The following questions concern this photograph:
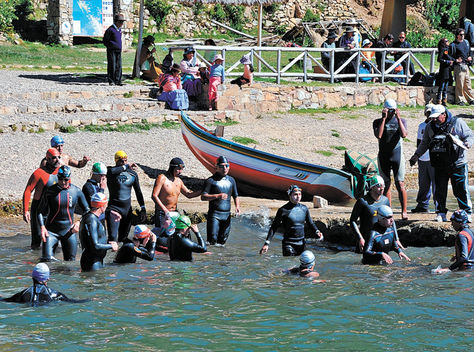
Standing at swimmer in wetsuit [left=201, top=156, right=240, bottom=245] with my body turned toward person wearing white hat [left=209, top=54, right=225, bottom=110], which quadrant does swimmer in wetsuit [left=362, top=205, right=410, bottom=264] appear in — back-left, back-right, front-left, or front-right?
back-right

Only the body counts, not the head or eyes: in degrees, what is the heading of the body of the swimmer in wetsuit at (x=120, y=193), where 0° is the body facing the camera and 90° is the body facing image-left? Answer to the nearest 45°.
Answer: approximately 0°

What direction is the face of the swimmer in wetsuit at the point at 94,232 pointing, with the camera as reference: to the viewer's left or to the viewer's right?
to the viewer's right

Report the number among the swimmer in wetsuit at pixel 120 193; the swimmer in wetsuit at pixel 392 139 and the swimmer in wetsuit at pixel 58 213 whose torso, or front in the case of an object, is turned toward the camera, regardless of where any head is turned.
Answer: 3

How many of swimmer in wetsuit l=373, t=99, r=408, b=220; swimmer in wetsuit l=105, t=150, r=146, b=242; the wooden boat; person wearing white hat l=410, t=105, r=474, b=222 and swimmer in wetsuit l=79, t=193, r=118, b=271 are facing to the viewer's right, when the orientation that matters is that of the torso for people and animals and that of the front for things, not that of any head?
1

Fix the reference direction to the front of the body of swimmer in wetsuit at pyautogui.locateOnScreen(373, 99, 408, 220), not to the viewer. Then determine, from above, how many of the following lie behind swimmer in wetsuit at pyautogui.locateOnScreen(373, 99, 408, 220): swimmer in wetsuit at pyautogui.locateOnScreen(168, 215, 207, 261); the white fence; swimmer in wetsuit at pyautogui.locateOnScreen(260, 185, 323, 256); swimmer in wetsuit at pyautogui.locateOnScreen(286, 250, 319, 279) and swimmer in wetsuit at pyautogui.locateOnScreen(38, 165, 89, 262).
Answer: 1

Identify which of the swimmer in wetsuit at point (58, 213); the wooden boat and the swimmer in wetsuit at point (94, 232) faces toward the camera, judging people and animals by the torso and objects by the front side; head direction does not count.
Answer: the swimmer in wetsuit at point (58, 213)

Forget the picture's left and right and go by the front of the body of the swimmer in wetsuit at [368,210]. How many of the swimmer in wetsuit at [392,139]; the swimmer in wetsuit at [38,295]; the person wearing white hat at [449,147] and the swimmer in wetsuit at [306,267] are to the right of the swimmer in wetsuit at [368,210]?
2

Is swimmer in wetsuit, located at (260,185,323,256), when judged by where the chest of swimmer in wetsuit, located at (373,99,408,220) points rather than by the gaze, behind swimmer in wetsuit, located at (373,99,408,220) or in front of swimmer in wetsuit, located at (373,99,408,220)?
in front

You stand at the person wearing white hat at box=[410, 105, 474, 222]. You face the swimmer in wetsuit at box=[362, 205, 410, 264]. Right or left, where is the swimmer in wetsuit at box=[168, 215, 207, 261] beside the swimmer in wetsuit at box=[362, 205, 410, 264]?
right

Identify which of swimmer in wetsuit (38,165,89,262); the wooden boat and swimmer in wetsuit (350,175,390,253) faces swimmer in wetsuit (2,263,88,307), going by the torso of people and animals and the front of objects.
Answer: swimmer in wetsuit (38,165,89,262)

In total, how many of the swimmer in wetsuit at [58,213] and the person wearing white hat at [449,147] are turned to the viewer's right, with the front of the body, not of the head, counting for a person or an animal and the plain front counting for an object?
0

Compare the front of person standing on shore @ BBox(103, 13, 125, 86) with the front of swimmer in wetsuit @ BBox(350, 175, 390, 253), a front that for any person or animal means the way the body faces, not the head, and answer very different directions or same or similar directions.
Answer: same or similar directions
